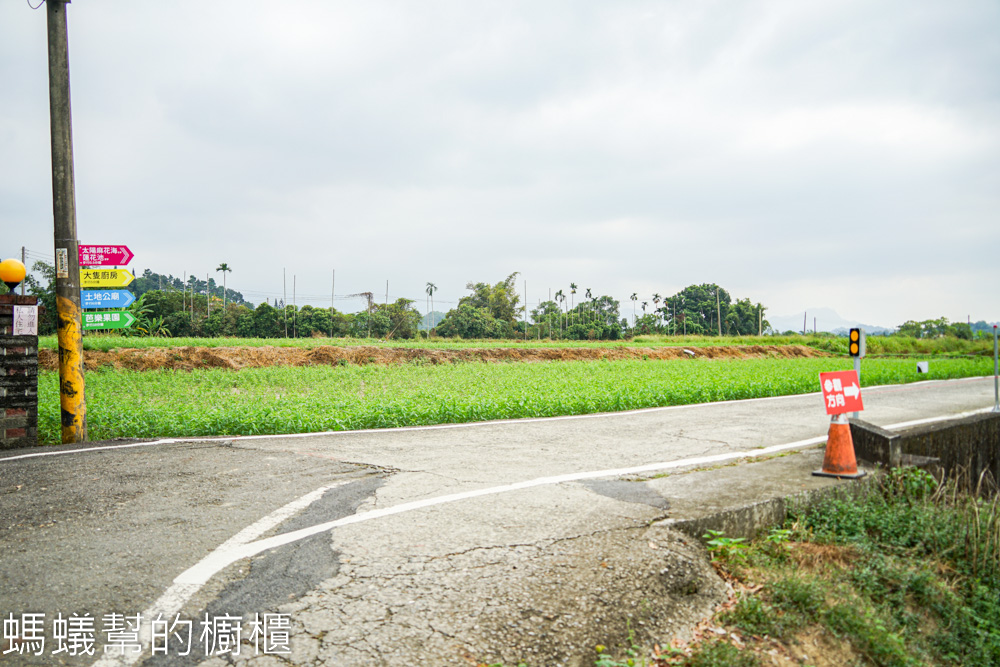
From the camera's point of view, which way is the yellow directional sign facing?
toward the camera

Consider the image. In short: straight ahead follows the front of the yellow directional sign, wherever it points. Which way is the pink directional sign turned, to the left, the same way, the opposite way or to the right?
the same way

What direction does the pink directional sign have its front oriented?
toward the camera

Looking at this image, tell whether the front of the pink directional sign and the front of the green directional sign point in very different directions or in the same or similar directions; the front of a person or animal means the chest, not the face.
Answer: same or similar directions

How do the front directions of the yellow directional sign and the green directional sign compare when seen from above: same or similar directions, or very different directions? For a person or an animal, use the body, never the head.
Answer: same or similar directions

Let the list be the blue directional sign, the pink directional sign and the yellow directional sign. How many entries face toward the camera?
3

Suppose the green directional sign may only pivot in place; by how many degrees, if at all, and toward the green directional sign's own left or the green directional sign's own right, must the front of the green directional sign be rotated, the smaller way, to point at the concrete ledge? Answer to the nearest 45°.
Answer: approximately 45° to the green directional sign's own left

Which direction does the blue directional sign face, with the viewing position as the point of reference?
facing the viewer

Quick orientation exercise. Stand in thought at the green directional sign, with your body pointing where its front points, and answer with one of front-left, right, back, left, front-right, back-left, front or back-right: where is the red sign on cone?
front-left

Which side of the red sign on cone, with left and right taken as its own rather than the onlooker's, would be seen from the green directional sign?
right

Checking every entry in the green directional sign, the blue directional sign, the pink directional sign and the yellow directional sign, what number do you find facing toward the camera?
4

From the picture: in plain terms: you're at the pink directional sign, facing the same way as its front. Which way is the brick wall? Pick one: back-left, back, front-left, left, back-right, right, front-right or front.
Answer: front-right
